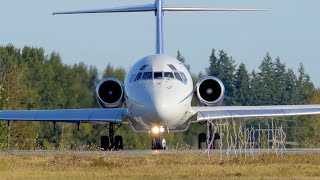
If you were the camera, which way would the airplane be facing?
facing the viewer
